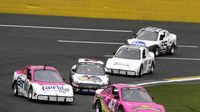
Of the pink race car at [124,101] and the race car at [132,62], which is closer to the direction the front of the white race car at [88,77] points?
the pink race car

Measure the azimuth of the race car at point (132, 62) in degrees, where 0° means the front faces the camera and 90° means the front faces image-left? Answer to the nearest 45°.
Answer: approximately 45°

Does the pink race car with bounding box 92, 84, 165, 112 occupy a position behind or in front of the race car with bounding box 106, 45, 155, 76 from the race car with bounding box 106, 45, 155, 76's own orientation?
in front

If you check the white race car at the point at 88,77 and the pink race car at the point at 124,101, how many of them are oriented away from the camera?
0

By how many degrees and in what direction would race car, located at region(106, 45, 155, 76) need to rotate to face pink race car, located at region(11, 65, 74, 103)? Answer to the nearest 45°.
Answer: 0° — it already faces it

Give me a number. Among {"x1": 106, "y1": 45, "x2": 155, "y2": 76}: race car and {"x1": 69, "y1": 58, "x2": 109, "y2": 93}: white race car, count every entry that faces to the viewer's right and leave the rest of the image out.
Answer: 0

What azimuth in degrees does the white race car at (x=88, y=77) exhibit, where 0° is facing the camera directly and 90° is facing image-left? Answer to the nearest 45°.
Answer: approximately 0°
